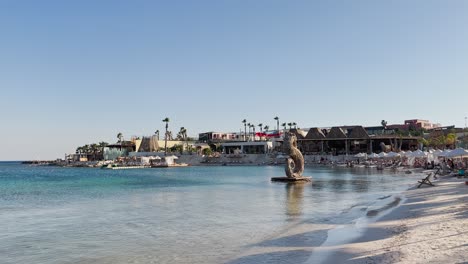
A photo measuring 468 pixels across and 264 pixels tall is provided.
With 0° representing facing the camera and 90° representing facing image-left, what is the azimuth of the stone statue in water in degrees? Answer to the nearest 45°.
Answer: approximately 90°
